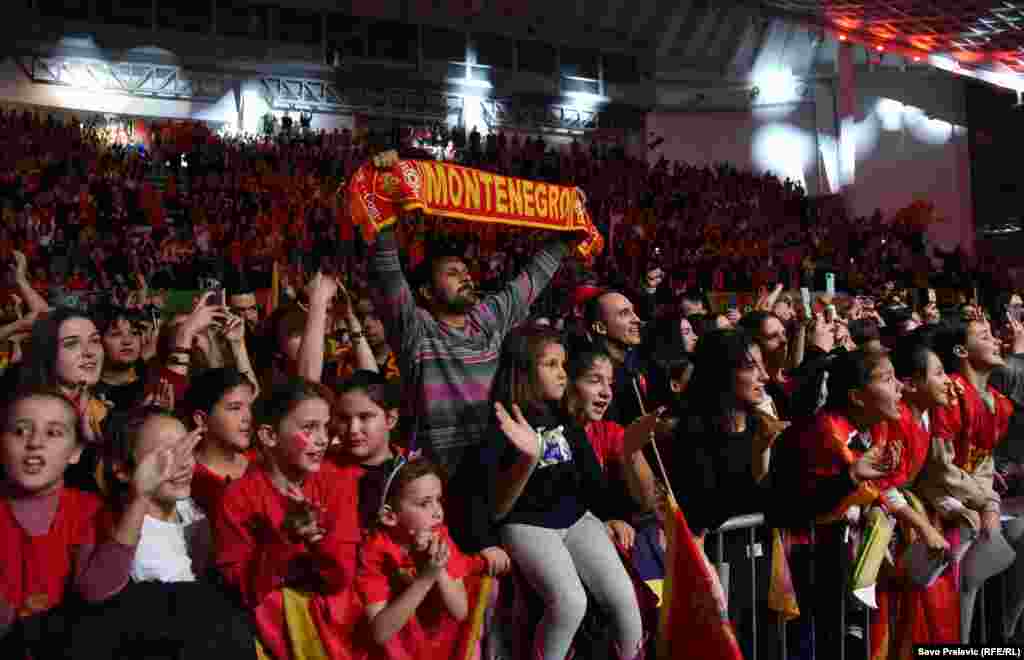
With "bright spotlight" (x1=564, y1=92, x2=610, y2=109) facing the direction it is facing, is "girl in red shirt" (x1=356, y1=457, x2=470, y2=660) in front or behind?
in front

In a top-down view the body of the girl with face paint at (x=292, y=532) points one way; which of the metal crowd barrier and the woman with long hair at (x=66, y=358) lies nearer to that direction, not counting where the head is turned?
the metal crowd barrier

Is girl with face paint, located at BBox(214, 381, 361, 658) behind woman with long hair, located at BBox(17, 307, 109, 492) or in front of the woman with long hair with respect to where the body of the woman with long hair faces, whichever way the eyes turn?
in front

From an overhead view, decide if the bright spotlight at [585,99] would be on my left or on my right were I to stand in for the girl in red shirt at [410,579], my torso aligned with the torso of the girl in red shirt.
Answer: on my left

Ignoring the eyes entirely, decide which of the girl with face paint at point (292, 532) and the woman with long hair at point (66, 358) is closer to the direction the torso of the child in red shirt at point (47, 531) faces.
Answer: the girl with face paint

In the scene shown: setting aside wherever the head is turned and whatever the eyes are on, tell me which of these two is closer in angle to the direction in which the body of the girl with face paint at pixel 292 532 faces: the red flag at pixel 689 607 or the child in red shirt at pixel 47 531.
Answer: the red flag

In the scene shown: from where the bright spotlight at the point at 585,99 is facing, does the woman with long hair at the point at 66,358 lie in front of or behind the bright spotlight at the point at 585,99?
in front

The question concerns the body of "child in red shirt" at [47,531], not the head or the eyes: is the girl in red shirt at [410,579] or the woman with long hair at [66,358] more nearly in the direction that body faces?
the girl in red shirt

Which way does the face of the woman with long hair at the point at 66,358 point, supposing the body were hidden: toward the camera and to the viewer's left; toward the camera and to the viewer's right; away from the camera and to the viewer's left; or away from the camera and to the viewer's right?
toward the camera and to the viewer's right

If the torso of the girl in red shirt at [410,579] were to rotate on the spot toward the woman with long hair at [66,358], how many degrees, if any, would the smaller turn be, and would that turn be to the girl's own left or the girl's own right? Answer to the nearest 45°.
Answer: approximately 180°

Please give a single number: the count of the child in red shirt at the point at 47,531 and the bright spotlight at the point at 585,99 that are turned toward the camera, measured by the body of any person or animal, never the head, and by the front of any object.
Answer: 2
